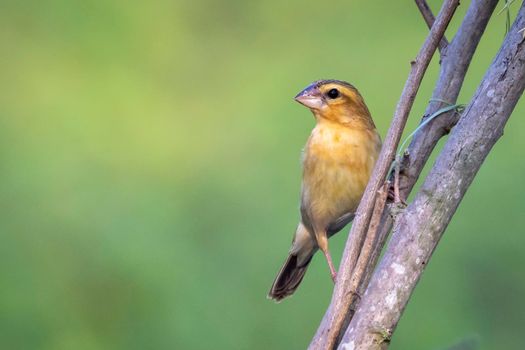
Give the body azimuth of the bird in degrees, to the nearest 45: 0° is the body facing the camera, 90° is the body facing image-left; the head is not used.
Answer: approximately 45°

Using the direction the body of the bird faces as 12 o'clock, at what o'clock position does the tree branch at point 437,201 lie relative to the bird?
The tree branch is roughly at 10 o'clock from the bird.
